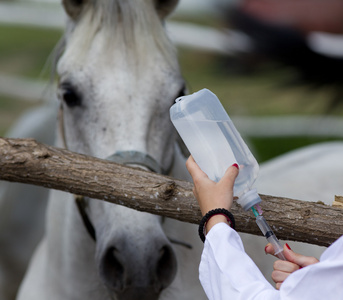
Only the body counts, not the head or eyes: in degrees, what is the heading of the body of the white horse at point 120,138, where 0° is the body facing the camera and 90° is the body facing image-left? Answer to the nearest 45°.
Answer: approximately 0°
